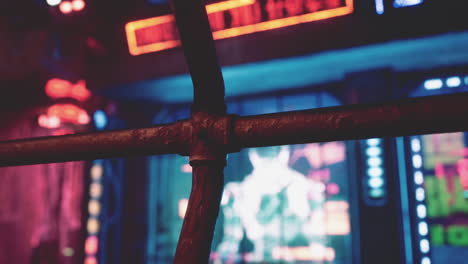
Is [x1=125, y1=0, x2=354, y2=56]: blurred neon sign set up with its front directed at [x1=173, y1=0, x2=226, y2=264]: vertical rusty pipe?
yes

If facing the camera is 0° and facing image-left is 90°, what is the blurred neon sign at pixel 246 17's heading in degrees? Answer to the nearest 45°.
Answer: approximately 0°

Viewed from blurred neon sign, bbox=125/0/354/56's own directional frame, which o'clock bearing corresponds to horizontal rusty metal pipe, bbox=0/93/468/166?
The horizontal rusty metal pipe is roughly at 12 o'clock from the blurred neon sign.

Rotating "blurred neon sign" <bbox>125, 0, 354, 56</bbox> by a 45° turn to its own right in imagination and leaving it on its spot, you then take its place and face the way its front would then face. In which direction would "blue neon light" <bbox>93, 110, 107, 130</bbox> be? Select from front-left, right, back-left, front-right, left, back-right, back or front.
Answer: right

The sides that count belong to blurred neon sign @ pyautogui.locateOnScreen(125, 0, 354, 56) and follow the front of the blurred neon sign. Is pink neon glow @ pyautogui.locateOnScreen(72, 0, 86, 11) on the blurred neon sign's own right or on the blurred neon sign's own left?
on the blurred neon sign's own right
